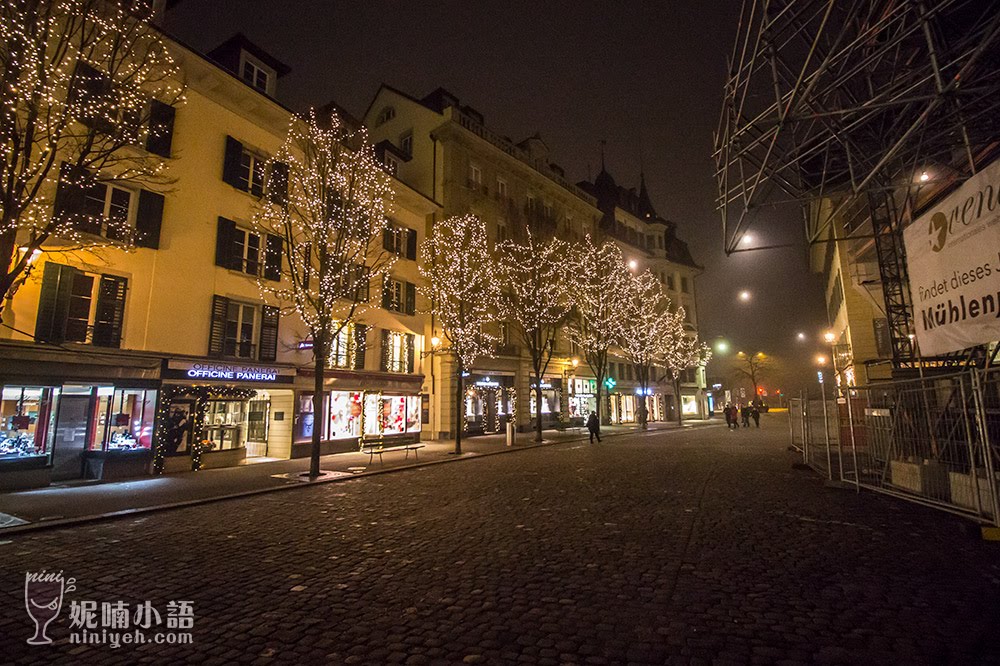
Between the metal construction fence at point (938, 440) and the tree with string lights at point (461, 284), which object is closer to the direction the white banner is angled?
the tree with string lights

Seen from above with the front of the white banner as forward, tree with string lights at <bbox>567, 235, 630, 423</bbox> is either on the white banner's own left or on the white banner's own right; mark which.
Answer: on the white banner's own right

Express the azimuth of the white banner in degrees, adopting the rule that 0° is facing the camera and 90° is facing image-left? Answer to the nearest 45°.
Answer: approximately 45°

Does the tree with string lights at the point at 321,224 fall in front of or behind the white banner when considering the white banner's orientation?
in front

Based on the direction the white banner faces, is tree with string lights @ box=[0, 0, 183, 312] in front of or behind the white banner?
in front

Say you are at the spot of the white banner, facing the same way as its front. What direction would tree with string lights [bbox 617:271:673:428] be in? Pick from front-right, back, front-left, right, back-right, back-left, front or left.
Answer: right

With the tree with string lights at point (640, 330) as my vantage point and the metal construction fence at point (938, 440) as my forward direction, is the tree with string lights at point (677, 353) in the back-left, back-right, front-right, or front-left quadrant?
back-left
